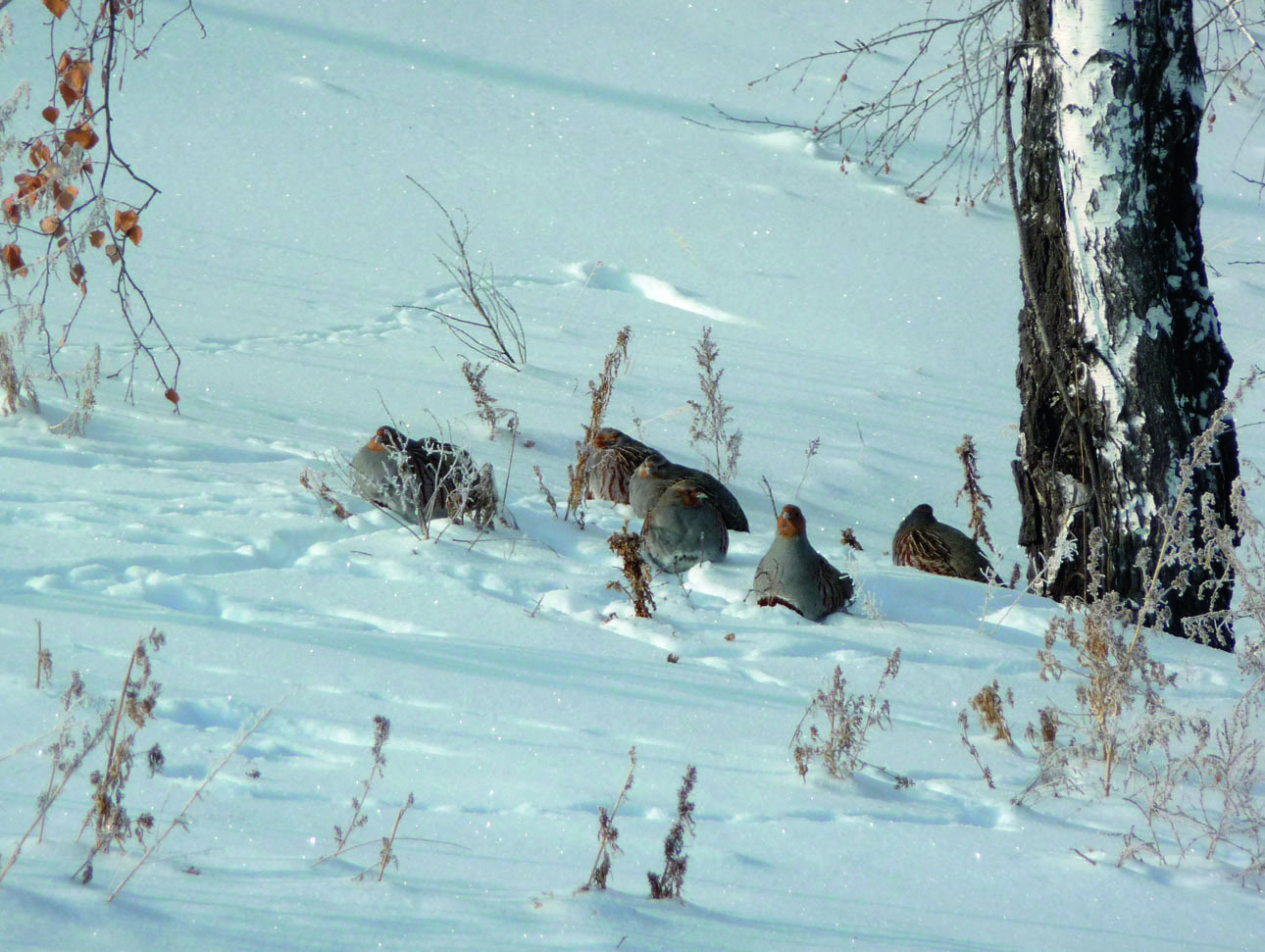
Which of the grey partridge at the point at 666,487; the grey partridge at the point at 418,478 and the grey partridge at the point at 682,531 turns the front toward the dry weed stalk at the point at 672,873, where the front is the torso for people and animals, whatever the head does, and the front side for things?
the grey partridge at the point at 682,531

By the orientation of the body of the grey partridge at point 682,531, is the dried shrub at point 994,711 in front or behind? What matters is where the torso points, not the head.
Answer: in front

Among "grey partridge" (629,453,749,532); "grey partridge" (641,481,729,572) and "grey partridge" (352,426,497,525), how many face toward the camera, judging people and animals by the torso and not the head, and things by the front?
1

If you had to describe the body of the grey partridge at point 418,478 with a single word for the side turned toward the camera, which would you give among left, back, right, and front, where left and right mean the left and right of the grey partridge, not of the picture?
left

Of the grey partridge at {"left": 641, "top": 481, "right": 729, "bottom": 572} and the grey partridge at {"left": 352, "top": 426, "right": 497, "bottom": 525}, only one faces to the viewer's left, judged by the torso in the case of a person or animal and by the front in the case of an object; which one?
the grey partridge at {"left": 352, "top": 426, "right": 497, "bottom": 525}

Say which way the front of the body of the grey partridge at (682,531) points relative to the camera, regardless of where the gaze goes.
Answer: toward the camera

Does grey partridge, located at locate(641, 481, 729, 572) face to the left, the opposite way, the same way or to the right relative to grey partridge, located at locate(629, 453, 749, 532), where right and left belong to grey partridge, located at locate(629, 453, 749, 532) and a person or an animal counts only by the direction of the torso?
to the left

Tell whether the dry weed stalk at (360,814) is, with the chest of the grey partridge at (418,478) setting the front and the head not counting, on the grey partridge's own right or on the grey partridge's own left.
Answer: on the grey partridge's own left

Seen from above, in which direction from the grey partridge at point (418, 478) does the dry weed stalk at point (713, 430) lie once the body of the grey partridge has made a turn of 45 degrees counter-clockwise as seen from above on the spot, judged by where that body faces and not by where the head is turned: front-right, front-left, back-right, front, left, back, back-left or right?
back

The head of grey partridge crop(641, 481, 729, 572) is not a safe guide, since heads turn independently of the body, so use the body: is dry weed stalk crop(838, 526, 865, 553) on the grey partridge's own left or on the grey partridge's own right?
on the grey partridge's own left

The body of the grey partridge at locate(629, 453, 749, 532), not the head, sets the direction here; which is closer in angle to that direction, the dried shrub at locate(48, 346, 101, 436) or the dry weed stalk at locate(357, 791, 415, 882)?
the dried shrub

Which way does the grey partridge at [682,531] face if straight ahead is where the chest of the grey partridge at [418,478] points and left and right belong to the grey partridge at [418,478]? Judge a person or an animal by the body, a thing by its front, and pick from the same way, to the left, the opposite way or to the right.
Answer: to the left

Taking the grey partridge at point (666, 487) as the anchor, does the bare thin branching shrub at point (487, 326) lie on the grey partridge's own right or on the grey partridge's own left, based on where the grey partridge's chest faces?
on the grey partridge's own right

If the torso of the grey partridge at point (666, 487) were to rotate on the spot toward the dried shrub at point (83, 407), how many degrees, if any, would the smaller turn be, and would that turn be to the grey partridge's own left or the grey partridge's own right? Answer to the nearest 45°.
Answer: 0° — it already faces it

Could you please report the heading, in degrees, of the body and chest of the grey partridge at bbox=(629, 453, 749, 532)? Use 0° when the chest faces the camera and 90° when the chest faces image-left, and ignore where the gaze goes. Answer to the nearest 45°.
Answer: approximately 90°

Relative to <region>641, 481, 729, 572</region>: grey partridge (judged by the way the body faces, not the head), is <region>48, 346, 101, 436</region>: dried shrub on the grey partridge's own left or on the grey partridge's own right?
on the grey partridge's own right
